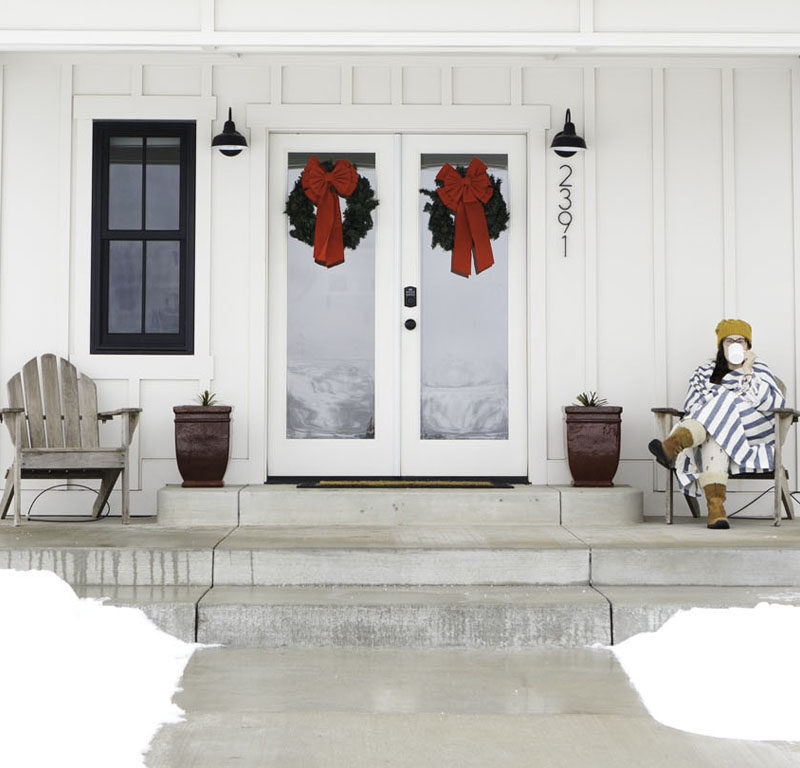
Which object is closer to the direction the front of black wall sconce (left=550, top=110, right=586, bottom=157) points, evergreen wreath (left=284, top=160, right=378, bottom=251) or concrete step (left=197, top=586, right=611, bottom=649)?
the concrete step

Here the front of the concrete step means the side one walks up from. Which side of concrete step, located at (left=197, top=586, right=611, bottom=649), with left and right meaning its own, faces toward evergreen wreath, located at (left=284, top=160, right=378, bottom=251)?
back

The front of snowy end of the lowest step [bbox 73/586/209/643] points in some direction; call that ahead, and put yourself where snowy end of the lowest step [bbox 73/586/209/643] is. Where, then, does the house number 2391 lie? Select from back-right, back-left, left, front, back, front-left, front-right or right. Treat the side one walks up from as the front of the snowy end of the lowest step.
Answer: back-left

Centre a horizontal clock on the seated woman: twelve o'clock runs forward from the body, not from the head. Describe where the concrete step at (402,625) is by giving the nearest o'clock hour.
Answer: The concrete step is roughly at 1 o'clock from the seated woman.
